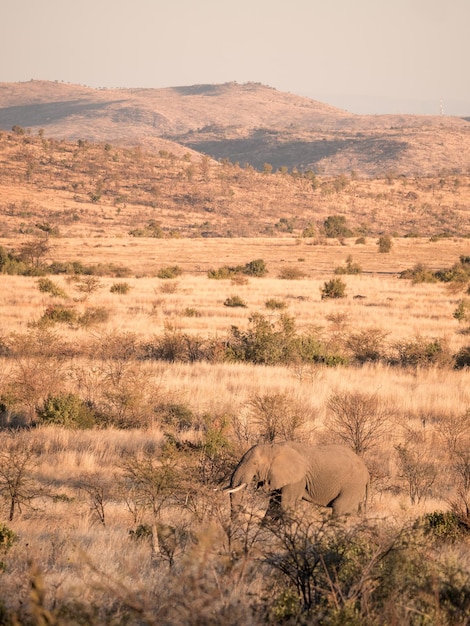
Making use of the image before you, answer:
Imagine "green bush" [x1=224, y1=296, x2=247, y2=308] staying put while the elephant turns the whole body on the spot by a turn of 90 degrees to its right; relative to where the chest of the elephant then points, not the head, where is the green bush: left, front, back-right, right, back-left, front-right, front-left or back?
front

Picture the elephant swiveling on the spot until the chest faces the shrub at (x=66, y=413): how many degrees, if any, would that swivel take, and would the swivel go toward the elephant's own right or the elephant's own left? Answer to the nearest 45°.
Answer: approximately 45° to the elephant's own right

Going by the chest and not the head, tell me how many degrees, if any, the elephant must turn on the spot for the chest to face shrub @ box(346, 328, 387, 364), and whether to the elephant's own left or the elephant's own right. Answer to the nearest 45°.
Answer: approximately 90° to the elephant's own right

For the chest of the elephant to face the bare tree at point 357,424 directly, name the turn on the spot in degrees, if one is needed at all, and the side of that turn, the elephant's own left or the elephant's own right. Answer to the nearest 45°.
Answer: approximately 90° to the elephant's own right

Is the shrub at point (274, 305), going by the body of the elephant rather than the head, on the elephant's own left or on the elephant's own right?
on the elephant's own right

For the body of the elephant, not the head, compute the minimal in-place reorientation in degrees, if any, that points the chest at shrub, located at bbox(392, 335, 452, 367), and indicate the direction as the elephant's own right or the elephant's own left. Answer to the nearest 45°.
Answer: approximately 90° to the elephant's own right

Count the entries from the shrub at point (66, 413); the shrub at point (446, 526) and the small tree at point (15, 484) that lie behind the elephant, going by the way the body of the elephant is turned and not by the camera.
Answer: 1

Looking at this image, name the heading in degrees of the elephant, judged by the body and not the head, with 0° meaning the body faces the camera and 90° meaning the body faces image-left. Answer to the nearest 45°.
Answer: approximately 90°

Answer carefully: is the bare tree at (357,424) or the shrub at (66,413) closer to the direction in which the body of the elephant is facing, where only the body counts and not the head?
the shrub

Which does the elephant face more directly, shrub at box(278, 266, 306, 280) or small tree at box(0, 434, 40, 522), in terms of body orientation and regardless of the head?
the small tree

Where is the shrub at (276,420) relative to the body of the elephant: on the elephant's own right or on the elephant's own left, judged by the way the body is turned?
on the elephant's own right

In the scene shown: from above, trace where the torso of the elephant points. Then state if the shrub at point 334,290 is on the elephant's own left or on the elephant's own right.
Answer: on the elephant's own right

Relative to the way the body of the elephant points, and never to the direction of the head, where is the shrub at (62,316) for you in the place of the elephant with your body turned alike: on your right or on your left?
on your right
